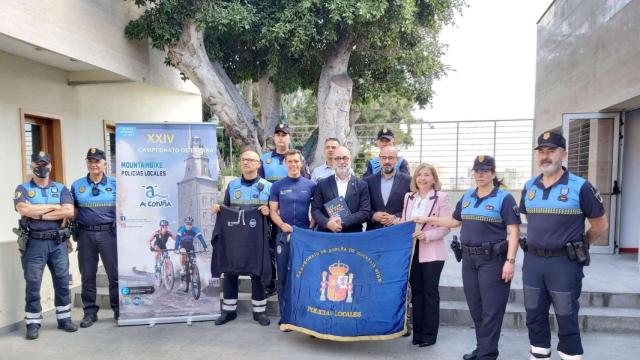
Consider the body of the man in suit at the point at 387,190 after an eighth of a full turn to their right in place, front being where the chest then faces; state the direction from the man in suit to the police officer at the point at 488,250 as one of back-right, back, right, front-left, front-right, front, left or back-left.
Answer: left

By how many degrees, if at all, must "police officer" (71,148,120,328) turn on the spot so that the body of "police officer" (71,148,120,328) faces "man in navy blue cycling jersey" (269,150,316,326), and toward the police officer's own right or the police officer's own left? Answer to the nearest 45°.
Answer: approximately 45° to the police officer's own left

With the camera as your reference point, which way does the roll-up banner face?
facing the viewer

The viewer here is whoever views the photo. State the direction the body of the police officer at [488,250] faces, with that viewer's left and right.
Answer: facing the viewer and to the left of the viewer

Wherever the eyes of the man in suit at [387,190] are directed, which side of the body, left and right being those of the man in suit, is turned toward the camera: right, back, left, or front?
front

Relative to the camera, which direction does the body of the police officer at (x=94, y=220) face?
toward the camera

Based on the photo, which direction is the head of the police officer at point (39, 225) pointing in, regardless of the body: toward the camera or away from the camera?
toward the camera

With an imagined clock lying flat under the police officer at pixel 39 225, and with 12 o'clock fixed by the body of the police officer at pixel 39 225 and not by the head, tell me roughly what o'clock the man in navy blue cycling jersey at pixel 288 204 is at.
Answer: the man in navy blue cycling jersey at pixel 288 204 is roughly at 10 o'clock from the police officer at pixel 39 225.

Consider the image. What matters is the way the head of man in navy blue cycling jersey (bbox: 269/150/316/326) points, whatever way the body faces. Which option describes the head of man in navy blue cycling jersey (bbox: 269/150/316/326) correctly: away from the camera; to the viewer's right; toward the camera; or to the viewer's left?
toward the camera

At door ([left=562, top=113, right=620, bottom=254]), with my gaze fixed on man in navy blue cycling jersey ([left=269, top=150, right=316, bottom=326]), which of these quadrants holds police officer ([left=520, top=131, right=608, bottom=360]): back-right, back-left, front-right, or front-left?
front-left

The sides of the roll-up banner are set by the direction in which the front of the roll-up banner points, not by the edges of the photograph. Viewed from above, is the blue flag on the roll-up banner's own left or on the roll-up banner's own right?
on the roll-up banner's own left

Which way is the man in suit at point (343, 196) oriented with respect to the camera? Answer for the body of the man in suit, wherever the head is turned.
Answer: toward the camera

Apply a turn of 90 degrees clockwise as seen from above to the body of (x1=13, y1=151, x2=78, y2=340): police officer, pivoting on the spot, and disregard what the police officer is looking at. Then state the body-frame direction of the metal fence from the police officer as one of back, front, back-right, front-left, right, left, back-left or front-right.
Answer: back

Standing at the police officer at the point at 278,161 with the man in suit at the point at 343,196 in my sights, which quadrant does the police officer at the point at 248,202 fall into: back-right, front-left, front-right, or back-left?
front-right

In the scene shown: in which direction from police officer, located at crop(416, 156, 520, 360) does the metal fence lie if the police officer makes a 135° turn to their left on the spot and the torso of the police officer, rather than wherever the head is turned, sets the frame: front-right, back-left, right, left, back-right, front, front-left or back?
left
